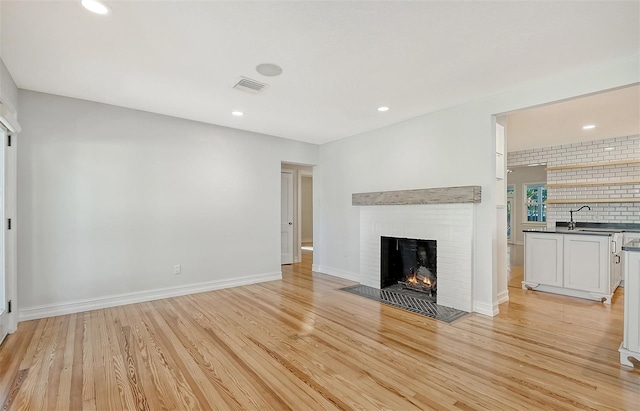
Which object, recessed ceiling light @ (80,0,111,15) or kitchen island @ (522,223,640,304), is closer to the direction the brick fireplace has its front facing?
the recessed ceiling light

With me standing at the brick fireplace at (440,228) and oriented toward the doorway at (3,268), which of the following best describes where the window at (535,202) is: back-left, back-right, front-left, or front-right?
back-right

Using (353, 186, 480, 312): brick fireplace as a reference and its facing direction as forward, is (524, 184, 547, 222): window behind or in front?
behind

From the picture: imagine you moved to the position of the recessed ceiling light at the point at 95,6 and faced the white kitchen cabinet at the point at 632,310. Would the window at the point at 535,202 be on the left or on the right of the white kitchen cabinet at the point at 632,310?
left

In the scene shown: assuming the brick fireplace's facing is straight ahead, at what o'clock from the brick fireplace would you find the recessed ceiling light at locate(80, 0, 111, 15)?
The recessed ceiling light is roughly at 12 o'clock from the brick fireplace.

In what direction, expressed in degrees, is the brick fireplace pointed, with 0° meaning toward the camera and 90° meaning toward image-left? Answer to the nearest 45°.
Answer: approximately 45°
